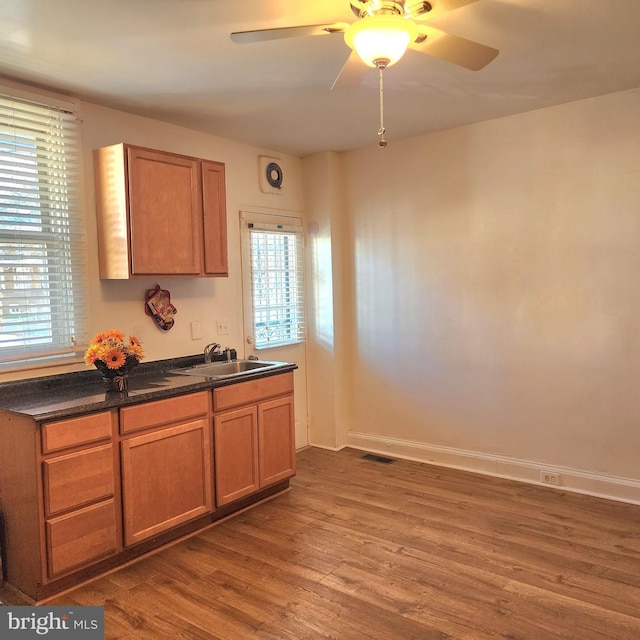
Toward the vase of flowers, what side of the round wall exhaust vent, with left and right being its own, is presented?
right

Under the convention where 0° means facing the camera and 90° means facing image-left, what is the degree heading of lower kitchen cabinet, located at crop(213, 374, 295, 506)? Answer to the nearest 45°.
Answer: approximately 315°

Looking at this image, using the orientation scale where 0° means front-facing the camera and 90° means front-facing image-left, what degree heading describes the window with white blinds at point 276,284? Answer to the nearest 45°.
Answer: approximately 315°

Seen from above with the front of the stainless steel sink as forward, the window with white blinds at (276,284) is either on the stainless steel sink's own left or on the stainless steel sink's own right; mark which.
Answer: on the stainless steel sink's own left

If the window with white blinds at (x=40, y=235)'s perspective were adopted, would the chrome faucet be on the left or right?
on its left
